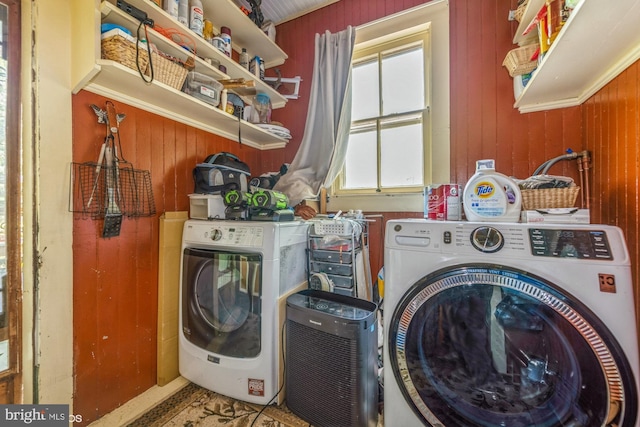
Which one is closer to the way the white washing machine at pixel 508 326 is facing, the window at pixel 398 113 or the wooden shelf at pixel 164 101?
the wooden shelf

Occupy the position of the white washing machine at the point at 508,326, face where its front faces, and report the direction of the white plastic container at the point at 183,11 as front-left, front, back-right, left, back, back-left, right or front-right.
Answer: right

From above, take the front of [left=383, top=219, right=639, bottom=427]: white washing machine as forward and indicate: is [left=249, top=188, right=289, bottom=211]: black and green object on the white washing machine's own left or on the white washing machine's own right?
on the white washing machine's own right

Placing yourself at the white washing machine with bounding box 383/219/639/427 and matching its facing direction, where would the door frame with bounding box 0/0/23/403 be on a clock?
The door frame is roughly at 2 o'clock from the white washing machine.

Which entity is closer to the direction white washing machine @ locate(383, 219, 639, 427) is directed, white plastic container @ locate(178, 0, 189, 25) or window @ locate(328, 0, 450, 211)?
the white plastic container

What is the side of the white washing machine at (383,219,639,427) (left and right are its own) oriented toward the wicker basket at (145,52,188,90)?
right

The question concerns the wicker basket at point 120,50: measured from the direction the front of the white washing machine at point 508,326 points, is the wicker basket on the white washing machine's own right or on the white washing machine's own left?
on the white washing machine's own right

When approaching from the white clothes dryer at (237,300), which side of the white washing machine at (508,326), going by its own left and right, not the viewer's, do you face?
right

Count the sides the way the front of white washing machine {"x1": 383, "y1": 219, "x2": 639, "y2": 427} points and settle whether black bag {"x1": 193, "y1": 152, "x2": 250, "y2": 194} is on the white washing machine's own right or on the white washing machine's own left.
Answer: on the white washing machine's own right

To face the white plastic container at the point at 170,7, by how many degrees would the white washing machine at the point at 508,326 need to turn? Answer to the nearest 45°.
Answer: approximately 90° to its right

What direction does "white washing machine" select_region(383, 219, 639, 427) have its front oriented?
toward the camera

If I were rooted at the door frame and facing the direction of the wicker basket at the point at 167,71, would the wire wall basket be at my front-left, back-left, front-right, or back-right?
front-left
